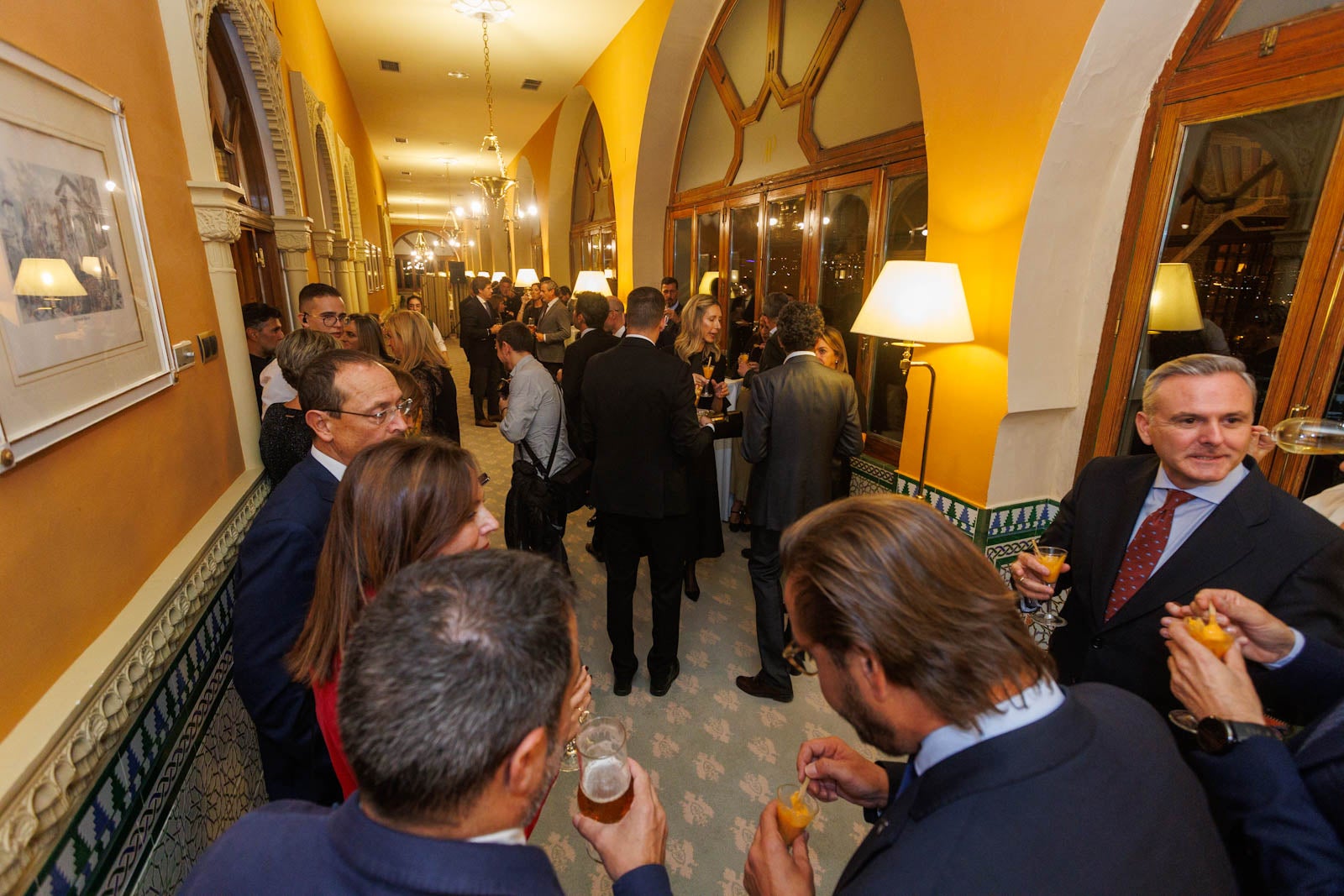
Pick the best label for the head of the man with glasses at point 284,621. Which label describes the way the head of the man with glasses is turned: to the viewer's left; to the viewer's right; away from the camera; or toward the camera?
to the viewer's right

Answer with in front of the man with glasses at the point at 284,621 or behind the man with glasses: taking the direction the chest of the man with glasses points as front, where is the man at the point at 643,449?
in front

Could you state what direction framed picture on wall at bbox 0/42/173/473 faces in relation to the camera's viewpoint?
facing the viewer and to the right of the viewer

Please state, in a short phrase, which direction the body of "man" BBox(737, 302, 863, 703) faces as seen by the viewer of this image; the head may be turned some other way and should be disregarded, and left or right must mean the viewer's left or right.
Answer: facing away from the viewer

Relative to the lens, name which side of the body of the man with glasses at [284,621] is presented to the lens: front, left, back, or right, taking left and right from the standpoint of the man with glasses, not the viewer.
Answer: right

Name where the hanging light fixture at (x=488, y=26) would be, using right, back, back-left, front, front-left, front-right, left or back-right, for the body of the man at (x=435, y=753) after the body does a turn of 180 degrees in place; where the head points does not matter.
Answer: back-right

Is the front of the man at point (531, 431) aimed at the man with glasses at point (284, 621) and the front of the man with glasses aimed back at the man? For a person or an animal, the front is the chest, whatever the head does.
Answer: no

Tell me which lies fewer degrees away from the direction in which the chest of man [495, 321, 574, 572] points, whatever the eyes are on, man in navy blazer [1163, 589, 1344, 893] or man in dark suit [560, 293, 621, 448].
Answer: the man in dark suit

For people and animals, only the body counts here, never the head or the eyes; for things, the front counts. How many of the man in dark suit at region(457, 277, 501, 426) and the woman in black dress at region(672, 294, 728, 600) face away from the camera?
0

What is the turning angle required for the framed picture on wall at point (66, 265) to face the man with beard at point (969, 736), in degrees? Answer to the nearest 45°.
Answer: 0° — it already faces them

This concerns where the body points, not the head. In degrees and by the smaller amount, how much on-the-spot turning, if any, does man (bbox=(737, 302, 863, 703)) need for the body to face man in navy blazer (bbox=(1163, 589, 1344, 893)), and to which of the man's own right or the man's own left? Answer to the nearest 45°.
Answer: approximately 135° to the man's own right

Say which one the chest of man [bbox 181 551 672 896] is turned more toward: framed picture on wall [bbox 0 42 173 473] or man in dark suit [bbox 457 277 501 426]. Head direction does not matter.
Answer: the man in dark suit

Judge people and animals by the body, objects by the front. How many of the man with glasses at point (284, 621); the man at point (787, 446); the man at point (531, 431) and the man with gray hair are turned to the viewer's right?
1

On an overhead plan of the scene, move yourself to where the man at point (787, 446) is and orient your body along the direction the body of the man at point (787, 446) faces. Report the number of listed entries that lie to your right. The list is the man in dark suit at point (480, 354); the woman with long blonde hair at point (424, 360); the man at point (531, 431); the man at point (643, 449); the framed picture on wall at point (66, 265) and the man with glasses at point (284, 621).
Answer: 0

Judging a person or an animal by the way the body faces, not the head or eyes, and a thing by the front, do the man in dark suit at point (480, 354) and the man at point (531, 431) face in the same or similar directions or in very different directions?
very different directions

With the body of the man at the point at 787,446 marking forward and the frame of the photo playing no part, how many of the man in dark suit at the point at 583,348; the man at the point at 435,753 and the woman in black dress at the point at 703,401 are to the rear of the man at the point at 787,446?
1
